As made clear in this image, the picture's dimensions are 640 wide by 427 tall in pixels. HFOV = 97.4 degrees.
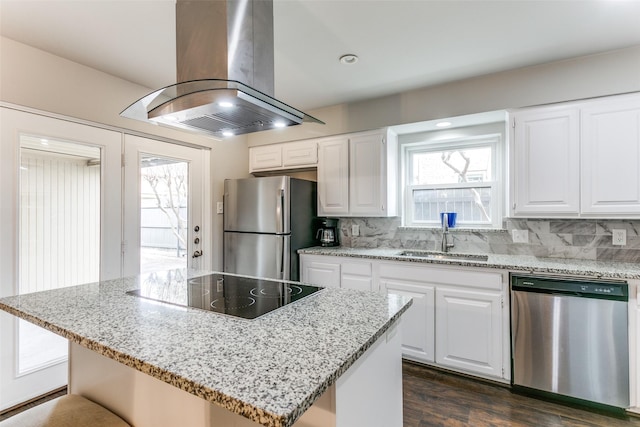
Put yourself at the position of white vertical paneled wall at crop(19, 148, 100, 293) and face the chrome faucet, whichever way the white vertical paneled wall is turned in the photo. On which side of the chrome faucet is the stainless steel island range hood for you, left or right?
right

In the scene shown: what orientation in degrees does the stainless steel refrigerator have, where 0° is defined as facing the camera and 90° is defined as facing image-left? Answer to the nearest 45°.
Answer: approximately 45°

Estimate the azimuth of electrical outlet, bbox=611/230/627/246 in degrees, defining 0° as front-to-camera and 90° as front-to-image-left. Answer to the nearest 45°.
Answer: approximately 0°

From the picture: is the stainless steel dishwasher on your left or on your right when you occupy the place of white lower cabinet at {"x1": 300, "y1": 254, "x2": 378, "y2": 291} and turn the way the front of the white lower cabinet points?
on your left

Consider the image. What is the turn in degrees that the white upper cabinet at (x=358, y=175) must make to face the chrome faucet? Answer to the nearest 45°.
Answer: approximately 135° to its left

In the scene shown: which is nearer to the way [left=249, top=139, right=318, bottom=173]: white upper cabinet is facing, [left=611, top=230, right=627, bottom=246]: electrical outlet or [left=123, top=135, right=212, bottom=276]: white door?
the white door

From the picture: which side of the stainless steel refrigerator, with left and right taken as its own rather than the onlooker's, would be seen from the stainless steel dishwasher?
left

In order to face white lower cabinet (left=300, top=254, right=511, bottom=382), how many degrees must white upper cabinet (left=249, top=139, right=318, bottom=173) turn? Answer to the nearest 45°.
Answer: approximately 90° to its left
